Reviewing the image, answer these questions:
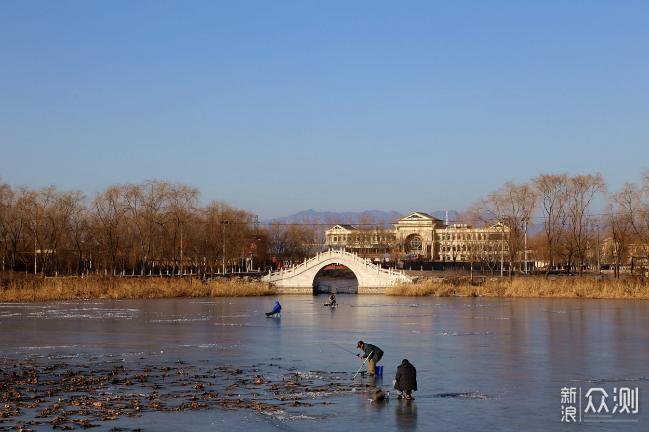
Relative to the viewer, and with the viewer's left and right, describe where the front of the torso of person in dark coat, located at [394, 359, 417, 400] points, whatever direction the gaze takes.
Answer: facing away from the viewer

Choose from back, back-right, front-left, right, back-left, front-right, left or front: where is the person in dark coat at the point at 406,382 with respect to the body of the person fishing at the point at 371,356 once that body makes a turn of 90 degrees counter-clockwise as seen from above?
front

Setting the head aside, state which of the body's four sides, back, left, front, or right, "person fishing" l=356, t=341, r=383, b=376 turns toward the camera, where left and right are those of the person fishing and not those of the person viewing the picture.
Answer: left
